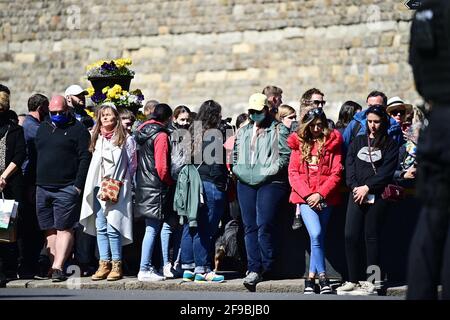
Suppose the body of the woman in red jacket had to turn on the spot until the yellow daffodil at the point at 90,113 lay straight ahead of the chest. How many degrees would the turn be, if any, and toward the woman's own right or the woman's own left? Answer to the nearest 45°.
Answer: approximately 135° to the woman's own right

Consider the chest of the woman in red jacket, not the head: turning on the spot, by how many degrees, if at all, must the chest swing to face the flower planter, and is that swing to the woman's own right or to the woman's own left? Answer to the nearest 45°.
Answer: approximately 135° to the woman's own right

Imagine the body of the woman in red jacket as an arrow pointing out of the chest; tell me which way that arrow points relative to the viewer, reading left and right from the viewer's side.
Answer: facing the viewer
